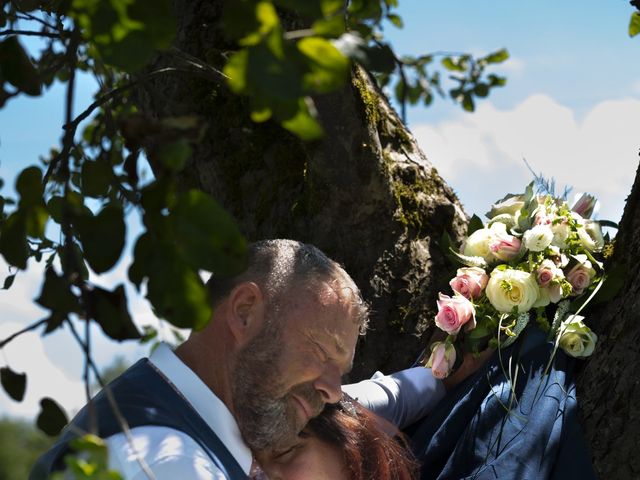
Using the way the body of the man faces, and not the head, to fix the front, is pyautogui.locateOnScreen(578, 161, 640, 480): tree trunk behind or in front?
in front

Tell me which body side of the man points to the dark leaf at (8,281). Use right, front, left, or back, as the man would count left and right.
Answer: back

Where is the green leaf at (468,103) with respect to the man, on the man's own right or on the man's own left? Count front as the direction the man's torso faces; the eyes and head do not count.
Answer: on the man's own left

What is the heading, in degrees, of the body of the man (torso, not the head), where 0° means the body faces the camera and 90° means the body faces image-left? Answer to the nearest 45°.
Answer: approximately 270°

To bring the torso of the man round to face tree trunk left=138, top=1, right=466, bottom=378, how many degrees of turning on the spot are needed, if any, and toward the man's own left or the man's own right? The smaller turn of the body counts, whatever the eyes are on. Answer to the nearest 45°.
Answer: approximately 45° to the man's own left

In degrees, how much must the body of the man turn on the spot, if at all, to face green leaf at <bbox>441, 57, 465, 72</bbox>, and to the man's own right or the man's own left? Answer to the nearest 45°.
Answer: approximately 45° to the man's own left

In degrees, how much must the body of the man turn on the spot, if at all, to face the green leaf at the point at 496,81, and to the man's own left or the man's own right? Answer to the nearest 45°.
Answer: approximately 45° to the man's own left

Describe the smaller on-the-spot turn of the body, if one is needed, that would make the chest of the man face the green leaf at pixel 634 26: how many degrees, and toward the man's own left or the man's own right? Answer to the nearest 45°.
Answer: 0° — they already face it

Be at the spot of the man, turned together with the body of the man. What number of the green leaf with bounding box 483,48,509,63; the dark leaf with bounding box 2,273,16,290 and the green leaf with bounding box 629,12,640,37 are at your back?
1

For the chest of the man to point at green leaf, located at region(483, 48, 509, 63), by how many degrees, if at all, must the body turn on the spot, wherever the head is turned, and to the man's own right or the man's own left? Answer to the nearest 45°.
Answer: approximately 45° to the man's own left
